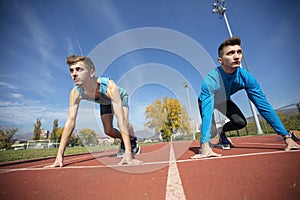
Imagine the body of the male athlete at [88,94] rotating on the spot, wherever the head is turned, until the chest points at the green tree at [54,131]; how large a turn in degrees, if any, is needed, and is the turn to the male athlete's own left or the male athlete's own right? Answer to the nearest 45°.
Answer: approximately 135° to the male athlete's own right

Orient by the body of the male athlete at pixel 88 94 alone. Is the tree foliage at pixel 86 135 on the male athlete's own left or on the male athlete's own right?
on the male athlete's own right

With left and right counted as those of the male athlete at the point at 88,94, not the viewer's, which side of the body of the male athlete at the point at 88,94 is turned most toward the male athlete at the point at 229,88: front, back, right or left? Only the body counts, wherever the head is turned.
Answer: left

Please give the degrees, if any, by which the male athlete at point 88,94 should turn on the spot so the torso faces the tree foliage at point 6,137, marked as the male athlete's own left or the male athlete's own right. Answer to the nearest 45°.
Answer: approximately 90° to the male athlete's own right

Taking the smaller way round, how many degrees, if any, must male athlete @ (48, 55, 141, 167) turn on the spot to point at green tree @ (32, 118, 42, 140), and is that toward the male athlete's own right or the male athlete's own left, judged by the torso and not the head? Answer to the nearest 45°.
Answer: approximately 135° to the male athlete's own right

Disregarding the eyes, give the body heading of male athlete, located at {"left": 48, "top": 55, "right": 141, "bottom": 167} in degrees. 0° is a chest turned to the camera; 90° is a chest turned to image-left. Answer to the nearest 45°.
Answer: approximately 45°

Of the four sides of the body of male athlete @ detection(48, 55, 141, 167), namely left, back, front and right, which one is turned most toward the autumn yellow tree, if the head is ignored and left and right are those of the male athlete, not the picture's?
back
